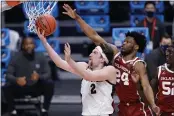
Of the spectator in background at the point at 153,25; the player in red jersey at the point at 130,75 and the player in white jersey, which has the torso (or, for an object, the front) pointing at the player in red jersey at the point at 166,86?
the spectator in background

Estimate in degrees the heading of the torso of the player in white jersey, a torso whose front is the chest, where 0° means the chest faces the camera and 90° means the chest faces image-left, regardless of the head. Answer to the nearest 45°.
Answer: approximately 45°

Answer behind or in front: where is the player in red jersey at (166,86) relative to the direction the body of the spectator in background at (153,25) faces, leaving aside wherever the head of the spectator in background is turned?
in front

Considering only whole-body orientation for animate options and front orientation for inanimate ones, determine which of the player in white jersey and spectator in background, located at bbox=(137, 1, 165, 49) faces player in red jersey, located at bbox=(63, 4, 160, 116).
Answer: the spectator in background

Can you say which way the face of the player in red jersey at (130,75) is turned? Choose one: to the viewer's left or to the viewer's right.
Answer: to the viewer's left

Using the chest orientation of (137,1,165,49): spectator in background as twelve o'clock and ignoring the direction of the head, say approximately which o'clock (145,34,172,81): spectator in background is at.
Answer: (145,34,172,81): spectator in background is roughly at 12 o'clock from (137,1,165,49): spectator in background.

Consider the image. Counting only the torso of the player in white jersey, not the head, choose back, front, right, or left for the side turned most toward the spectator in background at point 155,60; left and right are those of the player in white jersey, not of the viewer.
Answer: back
